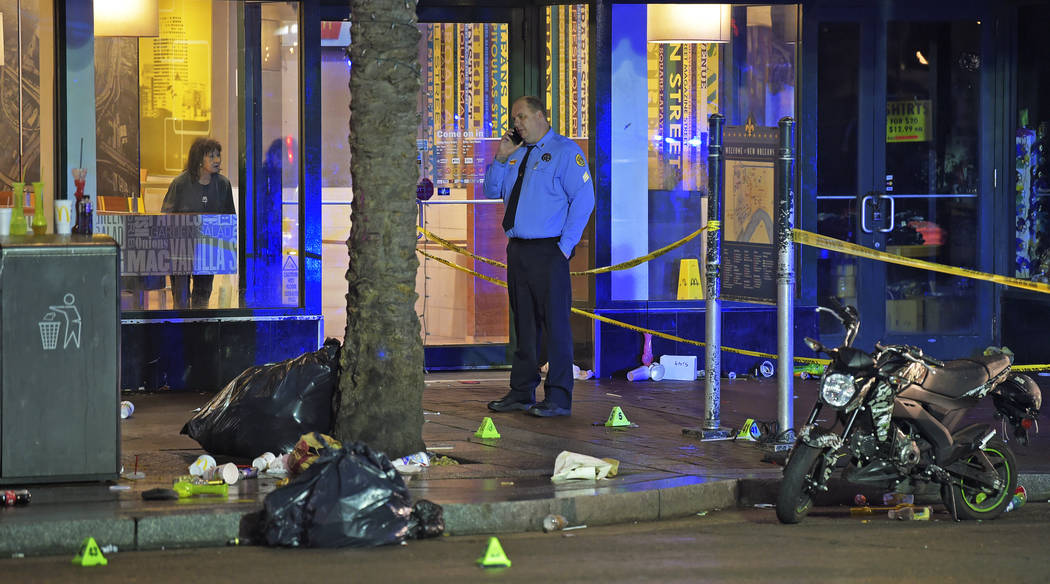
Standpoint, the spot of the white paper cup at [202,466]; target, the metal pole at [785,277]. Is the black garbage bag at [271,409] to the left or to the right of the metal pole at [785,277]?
left

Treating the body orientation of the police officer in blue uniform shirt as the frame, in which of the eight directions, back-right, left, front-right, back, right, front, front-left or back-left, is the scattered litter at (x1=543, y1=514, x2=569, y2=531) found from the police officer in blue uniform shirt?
front-left

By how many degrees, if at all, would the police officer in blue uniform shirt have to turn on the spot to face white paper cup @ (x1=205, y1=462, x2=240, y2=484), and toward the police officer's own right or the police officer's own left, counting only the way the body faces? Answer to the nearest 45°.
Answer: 0° — they already face it

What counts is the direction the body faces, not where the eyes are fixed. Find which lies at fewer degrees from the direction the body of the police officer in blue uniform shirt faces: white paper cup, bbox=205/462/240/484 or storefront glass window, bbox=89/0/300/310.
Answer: the white paper cup

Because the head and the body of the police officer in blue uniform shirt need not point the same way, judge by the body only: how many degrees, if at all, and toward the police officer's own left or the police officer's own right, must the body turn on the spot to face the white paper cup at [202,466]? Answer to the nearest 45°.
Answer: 0° — they already face it

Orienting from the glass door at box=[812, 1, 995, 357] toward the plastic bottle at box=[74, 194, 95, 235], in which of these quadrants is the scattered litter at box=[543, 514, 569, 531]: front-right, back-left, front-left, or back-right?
front-left

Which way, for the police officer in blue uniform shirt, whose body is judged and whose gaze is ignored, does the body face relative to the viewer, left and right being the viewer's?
facing the viewer and to the left of the viewer

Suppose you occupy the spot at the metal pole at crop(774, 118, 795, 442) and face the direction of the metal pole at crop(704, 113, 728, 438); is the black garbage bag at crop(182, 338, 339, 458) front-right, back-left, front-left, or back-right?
front-left
